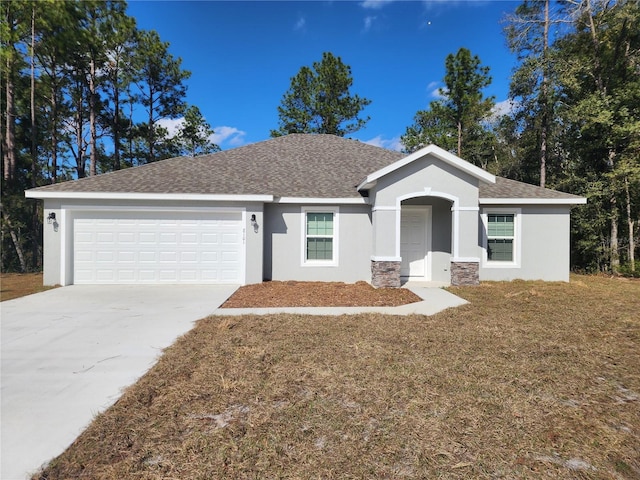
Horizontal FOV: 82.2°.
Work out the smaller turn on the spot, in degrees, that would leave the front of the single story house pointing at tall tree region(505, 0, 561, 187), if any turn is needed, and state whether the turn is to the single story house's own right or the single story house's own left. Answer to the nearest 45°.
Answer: approximately 135° to the single story house's own left

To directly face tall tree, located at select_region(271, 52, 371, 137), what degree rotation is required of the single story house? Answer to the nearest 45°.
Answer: approximately 180°

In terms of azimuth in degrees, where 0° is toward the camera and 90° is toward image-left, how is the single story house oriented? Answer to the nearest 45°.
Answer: approximately 0°

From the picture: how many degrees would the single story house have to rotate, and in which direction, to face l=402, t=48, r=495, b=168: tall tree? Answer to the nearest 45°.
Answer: approximately 135° to its left

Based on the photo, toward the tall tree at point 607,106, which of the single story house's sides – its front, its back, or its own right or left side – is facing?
left

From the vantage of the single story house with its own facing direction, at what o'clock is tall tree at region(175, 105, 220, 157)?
The tall tree is roughly at 5 o'clock from the single story house.

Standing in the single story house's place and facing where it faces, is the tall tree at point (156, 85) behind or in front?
behind
